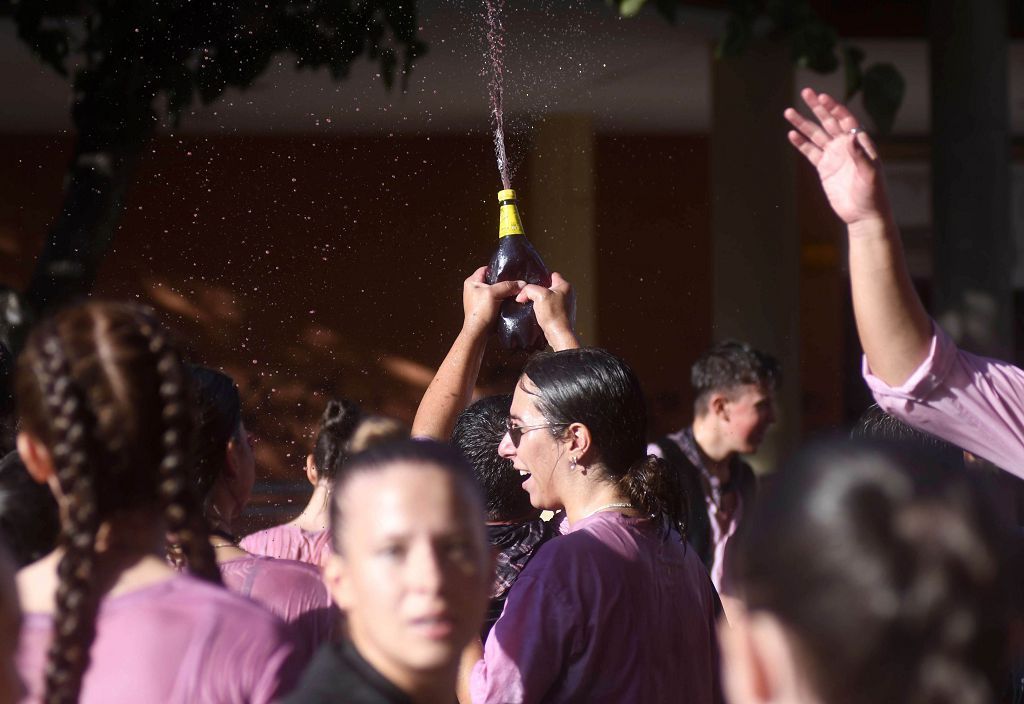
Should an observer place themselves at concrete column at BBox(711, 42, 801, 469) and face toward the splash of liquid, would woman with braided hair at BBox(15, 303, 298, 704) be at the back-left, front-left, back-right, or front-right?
front-left

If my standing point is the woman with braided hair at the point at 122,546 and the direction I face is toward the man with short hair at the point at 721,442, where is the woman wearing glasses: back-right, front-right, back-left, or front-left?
front-right

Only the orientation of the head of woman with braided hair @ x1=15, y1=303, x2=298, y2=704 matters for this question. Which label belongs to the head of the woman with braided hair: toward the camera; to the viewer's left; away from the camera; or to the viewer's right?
away from the camera

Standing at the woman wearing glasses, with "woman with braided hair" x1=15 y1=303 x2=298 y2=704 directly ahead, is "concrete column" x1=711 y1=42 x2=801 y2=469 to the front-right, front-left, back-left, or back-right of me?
back-right

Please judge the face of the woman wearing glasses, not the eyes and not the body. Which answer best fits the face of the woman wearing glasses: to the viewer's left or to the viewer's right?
to the viewer's left

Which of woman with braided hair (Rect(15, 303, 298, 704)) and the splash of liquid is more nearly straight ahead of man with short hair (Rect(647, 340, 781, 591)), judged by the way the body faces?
the woman with braided hair

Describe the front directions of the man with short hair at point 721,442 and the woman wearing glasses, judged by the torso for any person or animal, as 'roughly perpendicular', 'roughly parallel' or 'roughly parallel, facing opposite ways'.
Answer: roughly parallel, facing opposite ways

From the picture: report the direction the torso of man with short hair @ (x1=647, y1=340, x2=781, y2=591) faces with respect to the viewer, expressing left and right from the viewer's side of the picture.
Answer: facing the viewer and to the right of the viewer

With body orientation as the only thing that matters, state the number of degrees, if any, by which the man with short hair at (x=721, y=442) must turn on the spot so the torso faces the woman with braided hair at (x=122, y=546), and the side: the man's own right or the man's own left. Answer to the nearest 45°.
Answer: approximately 45° to the man's own right

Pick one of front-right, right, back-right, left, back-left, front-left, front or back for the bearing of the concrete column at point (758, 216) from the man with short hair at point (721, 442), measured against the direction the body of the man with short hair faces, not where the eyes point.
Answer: back-left

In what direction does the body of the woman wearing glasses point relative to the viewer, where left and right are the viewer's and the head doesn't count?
facing away from the viewer and to the left of the viewer

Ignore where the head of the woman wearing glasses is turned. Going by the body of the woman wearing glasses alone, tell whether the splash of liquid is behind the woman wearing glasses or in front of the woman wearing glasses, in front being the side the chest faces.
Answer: in front
